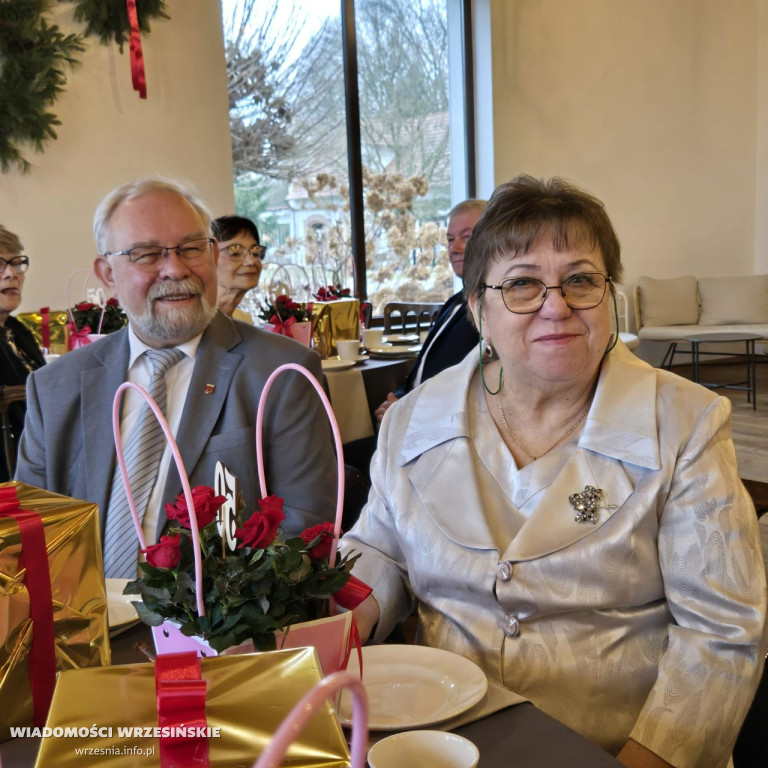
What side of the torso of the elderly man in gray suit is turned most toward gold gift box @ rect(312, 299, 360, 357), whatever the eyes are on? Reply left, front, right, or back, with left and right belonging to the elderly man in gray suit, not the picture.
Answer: back

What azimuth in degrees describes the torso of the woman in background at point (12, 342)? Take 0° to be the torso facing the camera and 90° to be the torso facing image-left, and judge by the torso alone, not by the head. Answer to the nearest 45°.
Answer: approximately 315°

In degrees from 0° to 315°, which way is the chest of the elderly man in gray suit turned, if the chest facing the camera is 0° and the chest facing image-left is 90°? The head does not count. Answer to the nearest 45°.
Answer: approximately 0°

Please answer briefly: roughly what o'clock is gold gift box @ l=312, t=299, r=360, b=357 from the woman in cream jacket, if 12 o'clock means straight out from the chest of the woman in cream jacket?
The gold gift box is roughly at 4 o'clock from the woman in cream jacket.

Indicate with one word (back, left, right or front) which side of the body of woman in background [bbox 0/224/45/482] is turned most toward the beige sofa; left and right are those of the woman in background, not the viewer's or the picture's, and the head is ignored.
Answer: left

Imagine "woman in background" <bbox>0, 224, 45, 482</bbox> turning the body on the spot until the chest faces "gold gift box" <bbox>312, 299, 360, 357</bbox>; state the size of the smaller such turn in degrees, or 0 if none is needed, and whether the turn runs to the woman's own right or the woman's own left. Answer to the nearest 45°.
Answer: approximately 45° to the woman's own left

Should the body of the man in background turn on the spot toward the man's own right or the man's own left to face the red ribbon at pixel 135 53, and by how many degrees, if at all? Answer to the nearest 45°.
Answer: approximately 90° to the man's own right

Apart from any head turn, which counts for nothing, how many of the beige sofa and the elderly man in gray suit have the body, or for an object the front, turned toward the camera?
2

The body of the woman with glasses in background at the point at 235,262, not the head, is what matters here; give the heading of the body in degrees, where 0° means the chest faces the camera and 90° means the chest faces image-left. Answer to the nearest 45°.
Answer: approximately 315°

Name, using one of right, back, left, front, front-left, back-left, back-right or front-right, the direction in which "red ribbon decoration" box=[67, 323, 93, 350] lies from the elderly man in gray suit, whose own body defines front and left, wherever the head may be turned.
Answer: back
